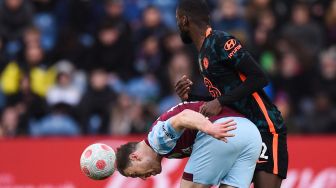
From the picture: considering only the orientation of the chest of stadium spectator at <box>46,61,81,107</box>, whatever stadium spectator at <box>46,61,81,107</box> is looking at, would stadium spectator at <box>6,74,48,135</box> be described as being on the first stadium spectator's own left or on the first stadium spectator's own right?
on the first stadium spectator's own right

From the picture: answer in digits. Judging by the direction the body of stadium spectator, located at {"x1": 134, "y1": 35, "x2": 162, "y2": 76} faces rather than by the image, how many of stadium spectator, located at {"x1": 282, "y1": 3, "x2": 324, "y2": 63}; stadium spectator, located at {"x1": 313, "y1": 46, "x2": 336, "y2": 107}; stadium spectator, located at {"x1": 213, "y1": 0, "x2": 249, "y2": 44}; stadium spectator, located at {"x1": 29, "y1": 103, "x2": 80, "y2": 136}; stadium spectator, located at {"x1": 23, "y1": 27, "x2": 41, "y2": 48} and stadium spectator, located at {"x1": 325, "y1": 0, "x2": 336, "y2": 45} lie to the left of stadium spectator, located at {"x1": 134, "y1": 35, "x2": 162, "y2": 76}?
4

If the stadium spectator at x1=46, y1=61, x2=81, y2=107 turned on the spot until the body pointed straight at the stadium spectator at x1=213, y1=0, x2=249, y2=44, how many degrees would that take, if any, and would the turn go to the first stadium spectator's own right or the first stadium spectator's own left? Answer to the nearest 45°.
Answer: approximately 90° to the first stadium spectator's own left

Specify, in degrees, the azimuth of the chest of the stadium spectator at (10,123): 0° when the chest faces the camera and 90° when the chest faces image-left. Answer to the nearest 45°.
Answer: approximately 0°

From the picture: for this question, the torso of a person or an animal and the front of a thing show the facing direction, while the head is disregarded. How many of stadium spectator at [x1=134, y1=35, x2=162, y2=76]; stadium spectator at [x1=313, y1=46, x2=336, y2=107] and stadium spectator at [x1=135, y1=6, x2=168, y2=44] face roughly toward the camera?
3

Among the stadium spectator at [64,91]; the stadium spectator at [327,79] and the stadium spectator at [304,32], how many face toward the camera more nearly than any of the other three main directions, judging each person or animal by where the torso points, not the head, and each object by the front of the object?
3

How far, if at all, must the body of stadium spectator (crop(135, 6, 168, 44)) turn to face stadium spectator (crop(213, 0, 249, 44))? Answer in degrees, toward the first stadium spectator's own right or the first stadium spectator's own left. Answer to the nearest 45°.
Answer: approximately 90° to the first stadium spectator's own left

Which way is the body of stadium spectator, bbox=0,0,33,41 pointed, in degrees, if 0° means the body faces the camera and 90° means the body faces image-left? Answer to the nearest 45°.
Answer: approximately 0°

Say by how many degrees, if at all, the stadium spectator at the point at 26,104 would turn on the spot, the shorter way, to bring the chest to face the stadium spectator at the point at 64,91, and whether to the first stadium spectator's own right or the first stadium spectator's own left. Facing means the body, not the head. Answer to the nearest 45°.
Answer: approximately 90° to the first stadium spectator's own left

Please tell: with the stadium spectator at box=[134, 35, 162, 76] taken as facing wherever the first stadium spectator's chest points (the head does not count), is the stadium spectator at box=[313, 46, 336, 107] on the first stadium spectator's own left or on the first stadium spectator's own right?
on the first stadium spectator's own left

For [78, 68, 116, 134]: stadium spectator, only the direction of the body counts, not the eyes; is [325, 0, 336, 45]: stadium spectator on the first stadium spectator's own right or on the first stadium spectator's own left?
on the first stadium spectator's own left
